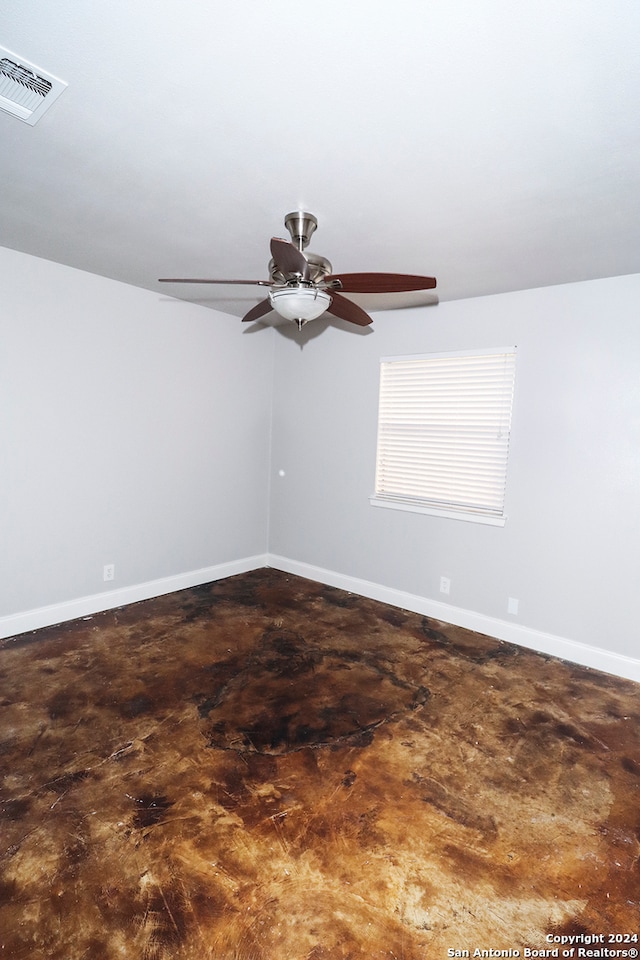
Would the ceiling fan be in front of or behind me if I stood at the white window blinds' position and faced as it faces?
in front

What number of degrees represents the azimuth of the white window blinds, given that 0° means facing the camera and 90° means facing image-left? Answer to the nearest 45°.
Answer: approximately 45°
